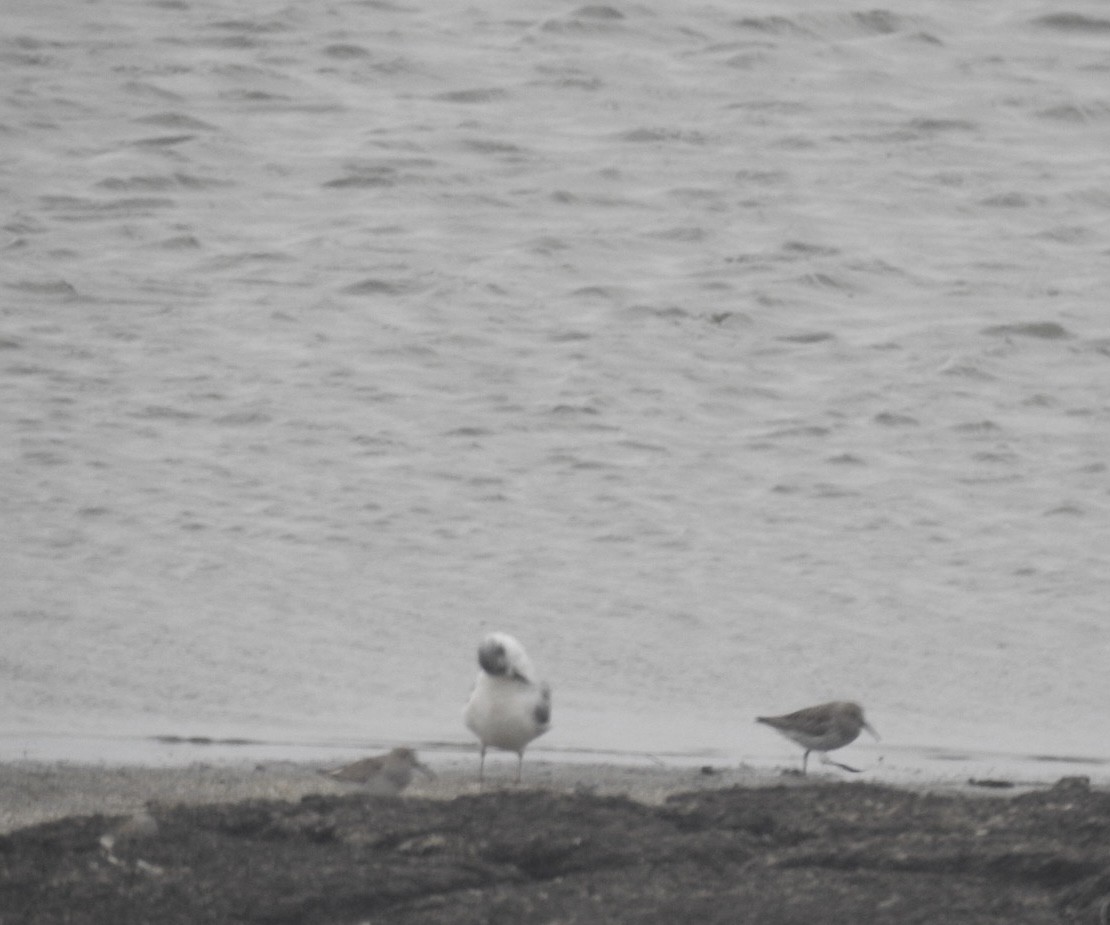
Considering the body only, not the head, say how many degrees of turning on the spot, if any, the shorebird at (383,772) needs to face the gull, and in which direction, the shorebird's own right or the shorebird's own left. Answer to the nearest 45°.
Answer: approximately 45° to the shorebird's own left

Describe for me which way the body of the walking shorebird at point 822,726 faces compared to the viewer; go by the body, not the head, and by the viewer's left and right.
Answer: facing to the right of the viewer

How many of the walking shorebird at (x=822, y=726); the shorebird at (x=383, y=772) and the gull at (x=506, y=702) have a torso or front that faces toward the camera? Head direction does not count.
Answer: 1

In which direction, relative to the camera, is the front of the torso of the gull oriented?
toward the camera

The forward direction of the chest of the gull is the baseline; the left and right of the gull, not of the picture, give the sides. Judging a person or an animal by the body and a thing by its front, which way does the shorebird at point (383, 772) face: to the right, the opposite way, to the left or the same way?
to the left

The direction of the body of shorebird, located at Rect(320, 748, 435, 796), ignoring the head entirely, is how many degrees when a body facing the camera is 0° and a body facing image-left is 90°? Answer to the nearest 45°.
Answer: approximately 270°

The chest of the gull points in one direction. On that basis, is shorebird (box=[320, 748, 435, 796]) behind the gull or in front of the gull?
in front

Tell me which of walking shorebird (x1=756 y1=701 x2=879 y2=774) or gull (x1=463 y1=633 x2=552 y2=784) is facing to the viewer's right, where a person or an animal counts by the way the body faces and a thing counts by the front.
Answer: the walking shorebird

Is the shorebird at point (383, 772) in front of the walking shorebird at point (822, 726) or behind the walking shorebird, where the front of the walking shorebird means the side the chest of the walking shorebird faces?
behind
